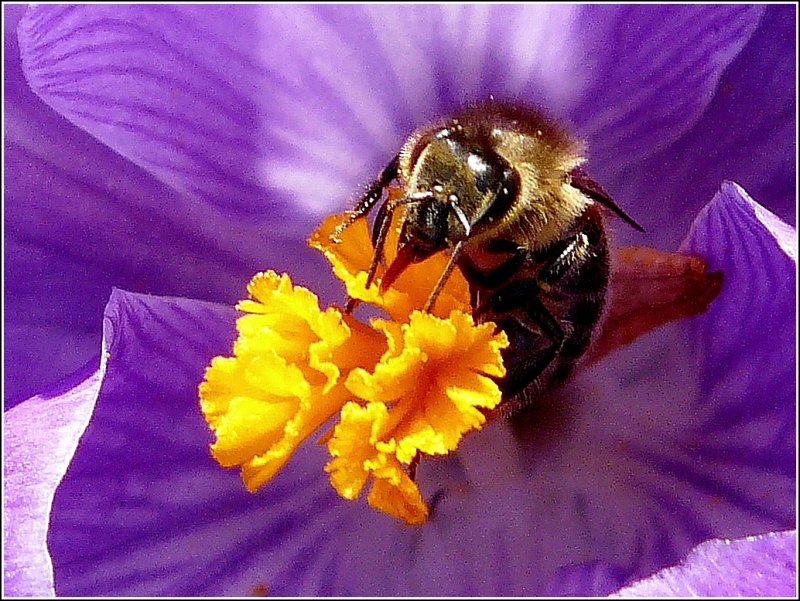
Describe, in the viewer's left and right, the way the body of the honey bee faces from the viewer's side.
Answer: facing the viewer and to the left of the viewer
